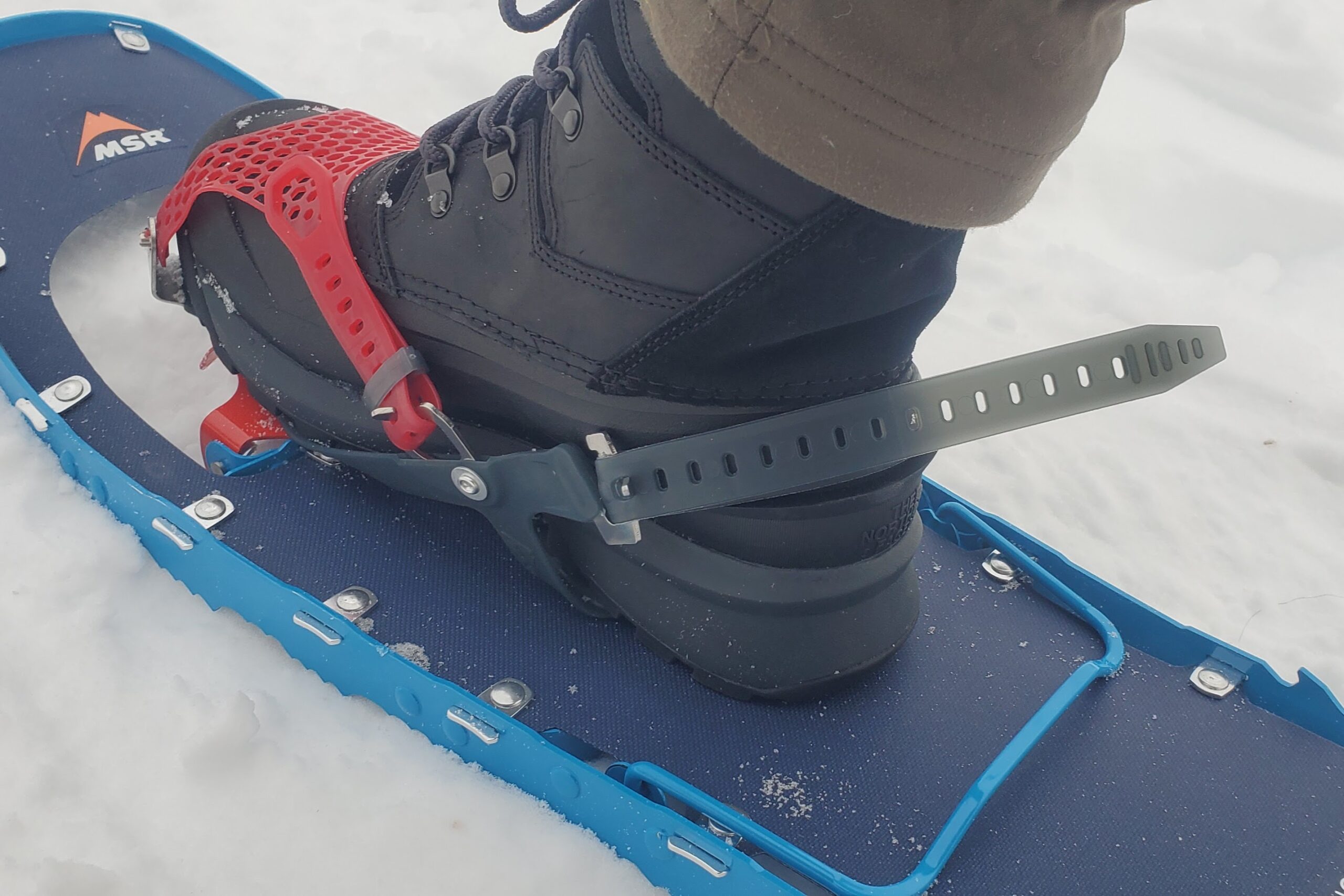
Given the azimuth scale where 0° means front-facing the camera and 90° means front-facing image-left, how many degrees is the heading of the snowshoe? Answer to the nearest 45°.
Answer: approximately 135°
